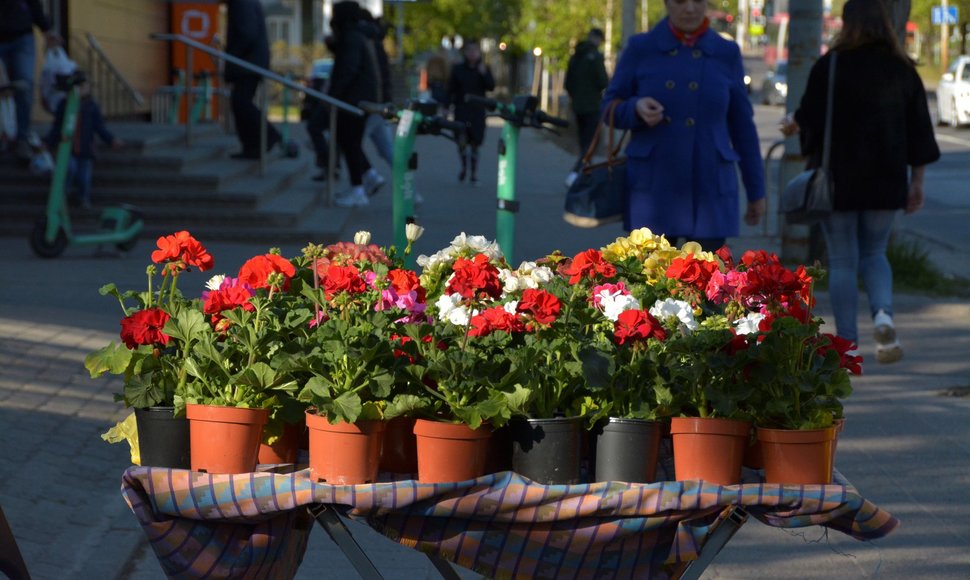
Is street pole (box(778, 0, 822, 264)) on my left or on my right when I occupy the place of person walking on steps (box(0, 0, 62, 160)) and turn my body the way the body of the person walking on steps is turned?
on my left

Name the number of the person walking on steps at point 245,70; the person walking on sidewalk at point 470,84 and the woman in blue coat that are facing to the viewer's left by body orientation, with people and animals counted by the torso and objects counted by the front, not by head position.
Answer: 1

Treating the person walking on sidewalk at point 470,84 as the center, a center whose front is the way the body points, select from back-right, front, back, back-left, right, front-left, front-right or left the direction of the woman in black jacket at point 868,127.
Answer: front

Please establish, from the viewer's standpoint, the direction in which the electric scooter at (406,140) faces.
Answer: facing the viewer and to the left of the viewer

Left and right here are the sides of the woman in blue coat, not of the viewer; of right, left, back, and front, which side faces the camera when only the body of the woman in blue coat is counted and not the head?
front

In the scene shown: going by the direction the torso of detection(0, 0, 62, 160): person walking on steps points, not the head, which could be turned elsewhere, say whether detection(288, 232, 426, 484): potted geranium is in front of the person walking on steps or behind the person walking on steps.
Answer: in front

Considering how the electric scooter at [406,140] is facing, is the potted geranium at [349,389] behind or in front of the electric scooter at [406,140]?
in front

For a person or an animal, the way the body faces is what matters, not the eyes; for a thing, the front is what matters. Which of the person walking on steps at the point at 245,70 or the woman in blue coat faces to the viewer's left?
the person walking on steps

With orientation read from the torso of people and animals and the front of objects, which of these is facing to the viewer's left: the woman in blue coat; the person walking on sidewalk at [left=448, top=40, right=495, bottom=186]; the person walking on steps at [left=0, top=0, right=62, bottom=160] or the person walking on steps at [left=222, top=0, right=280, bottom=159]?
the person walking on steps at [left=222, top=0, right=280, bottom=159]

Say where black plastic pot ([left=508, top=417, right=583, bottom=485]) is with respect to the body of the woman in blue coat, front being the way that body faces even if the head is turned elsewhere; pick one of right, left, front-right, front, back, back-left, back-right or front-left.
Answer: front

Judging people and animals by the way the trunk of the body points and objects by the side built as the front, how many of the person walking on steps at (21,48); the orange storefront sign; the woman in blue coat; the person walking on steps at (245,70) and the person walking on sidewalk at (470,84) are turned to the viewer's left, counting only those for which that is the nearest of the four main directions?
1

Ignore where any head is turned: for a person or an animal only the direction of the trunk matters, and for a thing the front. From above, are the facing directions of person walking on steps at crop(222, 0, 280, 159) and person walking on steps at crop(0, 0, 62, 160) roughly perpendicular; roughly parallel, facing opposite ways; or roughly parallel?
roughly perpendicular

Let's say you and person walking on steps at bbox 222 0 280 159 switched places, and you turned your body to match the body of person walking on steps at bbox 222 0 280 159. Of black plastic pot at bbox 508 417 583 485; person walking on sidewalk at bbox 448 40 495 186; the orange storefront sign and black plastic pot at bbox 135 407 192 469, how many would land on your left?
2

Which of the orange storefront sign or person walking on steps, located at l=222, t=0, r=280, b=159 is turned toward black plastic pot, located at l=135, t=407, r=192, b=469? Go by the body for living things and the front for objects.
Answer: the orange storefront sign

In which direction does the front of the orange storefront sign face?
toward the camera

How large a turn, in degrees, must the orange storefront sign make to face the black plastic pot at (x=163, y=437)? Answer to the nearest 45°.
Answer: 0° — it already faces it

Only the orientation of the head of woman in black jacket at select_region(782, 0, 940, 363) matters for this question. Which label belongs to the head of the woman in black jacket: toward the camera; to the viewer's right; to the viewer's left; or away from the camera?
away from the camera

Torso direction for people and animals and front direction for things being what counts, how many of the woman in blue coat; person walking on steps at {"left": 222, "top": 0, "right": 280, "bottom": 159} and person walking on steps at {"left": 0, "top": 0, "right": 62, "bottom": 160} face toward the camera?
2
